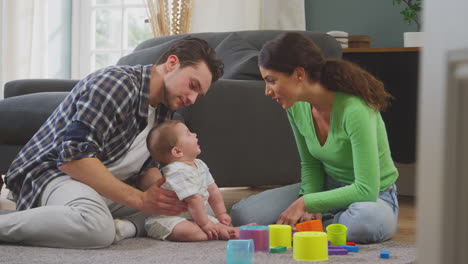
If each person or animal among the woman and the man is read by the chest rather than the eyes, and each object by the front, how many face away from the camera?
0

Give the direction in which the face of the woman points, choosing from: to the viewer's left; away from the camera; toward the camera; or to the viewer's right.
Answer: to the viewer's left

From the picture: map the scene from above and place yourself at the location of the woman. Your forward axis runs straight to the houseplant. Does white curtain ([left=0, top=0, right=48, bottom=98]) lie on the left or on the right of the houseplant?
left

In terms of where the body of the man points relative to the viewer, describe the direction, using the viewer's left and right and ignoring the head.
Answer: facing the viewer and to the right of the viewer

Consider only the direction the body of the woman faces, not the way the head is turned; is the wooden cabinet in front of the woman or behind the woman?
behind

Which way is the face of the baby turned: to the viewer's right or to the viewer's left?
to the viewer's right
